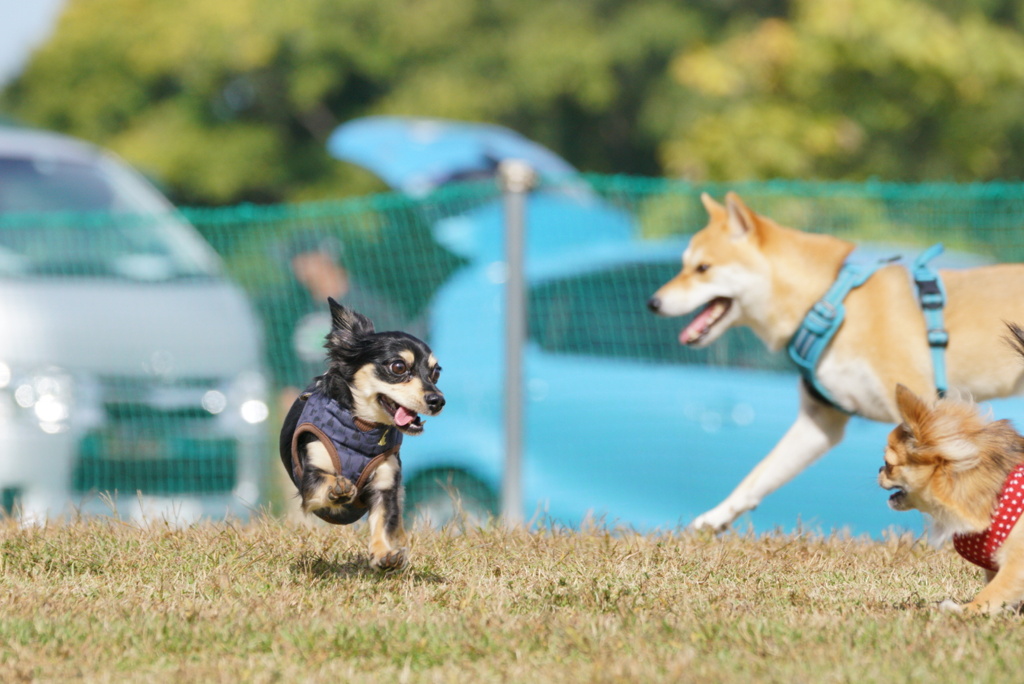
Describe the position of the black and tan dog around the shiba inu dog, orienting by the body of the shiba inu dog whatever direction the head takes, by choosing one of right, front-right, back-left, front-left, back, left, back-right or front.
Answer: front-left

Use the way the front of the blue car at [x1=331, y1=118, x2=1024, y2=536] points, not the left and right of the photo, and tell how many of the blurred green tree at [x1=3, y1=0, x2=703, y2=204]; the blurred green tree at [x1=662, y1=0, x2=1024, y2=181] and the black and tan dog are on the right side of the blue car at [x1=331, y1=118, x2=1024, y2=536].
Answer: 1

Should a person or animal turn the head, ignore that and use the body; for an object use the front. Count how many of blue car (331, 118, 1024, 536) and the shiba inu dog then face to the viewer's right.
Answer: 1

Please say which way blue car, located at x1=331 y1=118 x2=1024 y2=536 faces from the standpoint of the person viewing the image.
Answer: facing to the right of the viewer

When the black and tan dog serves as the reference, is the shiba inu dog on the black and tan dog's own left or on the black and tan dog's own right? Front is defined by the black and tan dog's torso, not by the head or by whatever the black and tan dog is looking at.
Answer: on the black and tan dog's own left

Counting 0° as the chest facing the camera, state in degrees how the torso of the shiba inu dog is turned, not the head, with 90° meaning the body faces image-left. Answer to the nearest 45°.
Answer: approximately 90°

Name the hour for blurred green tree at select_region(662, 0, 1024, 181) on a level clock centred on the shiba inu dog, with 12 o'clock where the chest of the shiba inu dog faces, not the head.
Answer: The blurred green tree is roughly at 3 o'clock from the shiba inu dog.

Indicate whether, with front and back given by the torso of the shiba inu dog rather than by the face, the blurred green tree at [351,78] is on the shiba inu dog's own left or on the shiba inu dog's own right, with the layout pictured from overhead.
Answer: on the shiba inu dog's own right

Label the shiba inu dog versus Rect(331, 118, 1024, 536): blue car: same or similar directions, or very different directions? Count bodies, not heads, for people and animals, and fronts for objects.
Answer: very different directions

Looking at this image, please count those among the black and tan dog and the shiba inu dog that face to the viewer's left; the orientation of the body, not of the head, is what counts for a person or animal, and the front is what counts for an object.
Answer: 1
